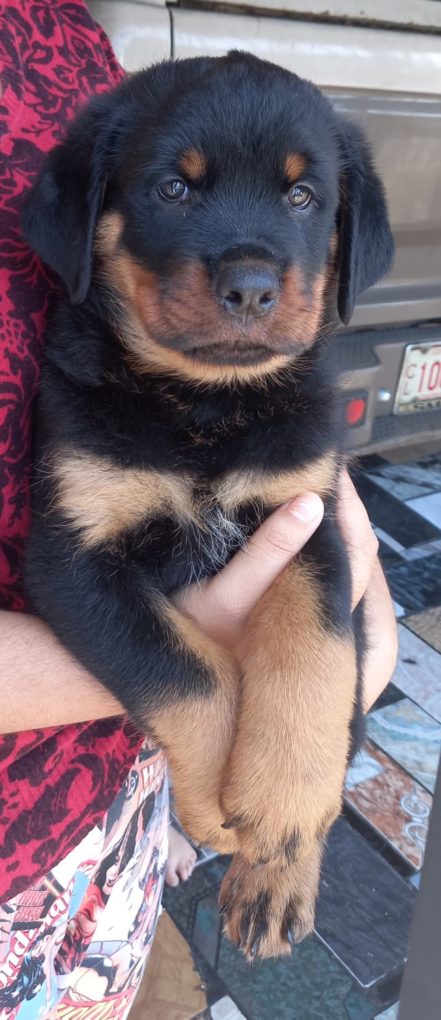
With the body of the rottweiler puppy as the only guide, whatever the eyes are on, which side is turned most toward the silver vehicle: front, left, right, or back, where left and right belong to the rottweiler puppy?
back

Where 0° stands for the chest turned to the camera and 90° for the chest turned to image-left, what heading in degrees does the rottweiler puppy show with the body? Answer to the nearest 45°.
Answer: approximately 0°
